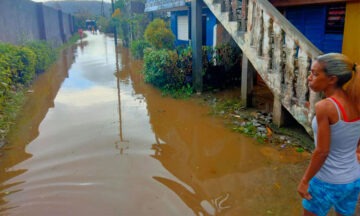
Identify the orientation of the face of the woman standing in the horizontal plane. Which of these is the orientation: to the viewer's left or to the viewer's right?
to the viewer's left

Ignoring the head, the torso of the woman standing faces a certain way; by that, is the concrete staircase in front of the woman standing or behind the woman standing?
in front

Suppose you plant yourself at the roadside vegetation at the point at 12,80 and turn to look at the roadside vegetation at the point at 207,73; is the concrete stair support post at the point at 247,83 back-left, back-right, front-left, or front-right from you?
front-right

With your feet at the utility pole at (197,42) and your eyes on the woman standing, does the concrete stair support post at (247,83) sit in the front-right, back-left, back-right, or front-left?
front-left

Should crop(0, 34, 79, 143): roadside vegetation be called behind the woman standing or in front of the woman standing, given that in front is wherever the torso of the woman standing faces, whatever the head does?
in front
